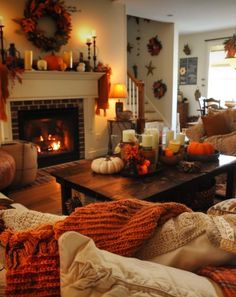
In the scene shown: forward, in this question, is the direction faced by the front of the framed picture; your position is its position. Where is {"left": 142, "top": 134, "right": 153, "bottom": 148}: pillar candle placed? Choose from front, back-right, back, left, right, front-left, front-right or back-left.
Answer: front

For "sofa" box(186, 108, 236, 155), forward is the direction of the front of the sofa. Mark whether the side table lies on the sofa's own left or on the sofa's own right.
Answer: on the sofa's own right

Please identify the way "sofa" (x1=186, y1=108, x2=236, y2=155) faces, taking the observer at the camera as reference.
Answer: facing the viewer and to the left of the viewer

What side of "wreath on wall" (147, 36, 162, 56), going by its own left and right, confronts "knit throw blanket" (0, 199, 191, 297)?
front

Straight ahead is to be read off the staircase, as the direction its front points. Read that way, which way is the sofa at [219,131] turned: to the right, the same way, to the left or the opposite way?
to the right

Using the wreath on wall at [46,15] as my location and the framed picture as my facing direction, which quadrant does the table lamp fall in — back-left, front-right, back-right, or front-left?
front-right

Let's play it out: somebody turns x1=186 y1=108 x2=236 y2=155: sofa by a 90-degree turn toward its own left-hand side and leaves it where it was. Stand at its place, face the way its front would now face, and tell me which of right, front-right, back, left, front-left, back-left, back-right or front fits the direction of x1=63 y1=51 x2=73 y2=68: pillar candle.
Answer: back-right

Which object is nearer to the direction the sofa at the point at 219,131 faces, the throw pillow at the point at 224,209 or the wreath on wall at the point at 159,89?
the throw pillow

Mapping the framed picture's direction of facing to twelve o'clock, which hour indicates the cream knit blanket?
The cream knit blanket is roughly at 12 o'clock from the framed picture.

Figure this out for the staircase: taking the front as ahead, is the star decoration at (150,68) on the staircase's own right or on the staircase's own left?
on the staircase's own left

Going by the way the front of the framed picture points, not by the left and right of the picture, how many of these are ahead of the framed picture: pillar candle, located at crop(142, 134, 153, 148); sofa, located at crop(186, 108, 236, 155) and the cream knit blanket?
3

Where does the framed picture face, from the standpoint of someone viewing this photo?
facing the viewer

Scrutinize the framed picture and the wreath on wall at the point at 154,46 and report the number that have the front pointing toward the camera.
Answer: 2

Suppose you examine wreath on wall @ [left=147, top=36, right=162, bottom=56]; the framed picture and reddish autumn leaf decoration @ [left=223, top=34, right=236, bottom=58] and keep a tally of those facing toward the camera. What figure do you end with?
3

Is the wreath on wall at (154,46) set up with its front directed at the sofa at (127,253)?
yes
